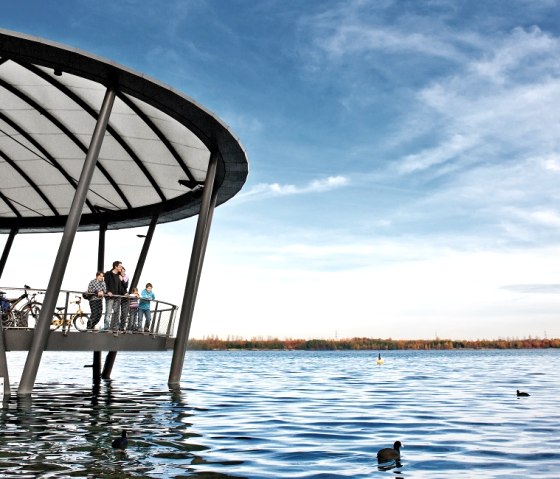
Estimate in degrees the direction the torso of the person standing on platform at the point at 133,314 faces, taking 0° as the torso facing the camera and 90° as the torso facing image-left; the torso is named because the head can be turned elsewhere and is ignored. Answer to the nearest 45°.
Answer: approximately 315°

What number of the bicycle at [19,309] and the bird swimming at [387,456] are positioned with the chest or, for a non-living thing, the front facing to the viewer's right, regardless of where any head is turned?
2

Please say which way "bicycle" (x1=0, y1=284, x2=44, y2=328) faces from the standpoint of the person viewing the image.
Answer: facing to the right of the viewer

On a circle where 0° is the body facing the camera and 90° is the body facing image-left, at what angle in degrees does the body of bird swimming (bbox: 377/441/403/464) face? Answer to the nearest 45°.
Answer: approximately 270°

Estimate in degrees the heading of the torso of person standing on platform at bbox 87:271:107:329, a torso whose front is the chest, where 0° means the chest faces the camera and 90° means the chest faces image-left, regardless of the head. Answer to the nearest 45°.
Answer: approximately 315°

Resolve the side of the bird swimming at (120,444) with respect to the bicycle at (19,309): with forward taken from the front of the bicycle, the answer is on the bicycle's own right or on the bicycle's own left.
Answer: on the bicycle's own right
